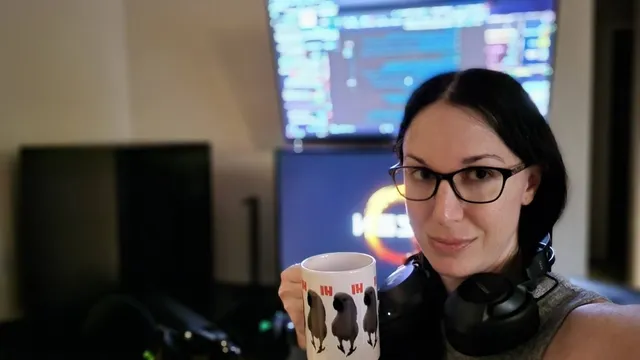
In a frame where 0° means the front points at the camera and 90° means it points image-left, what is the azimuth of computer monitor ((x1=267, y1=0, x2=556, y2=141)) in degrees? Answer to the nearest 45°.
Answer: approximately 0°

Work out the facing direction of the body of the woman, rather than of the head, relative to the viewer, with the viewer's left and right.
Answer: facing the viewer and to the left of the viewer

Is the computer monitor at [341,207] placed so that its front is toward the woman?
yes

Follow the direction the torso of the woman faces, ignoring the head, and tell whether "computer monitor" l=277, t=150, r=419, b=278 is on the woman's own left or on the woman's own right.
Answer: on the woman's own right
